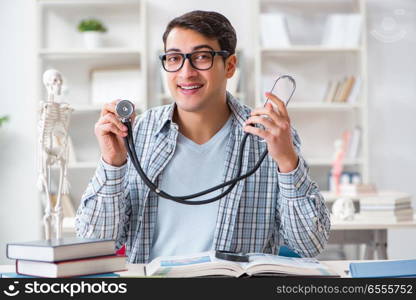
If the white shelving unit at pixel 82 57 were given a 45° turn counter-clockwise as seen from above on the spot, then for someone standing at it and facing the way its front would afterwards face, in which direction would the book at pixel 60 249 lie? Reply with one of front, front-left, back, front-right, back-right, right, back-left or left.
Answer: front-right

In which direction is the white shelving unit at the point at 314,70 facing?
toward the camera

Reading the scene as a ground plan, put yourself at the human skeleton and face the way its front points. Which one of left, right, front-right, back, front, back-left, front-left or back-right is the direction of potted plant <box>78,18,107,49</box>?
back-left

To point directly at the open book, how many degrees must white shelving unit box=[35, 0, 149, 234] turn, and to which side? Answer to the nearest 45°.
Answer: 0° — it already faces it

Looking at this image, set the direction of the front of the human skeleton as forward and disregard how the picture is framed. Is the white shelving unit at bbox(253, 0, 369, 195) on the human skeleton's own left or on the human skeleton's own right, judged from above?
on the human skeleton's own left

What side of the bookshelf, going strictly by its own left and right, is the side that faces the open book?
front

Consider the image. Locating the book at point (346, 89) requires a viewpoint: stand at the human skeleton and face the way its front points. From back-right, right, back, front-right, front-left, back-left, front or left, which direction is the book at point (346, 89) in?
left

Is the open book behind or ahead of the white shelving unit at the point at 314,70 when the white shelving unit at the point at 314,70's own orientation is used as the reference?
ahead

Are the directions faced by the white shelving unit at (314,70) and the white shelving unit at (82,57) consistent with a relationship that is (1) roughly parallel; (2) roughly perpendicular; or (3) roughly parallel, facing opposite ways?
roughly parallel

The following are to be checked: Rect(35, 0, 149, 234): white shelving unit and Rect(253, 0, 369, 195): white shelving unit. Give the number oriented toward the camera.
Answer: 2

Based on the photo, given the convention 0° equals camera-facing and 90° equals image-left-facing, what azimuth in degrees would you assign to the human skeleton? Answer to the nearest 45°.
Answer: approximately 315°

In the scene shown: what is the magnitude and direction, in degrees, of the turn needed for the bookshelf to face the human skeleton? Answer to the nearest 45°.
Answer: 0° — it already faces it

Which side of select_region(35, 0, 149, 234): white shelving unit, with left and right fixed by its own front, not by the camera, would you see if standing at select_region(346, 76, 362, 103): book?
left
